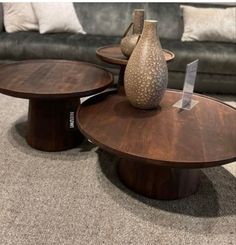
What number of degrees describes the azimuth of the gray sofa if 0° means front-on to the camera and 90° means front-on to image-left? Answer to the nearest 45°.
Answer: approximately 0°
